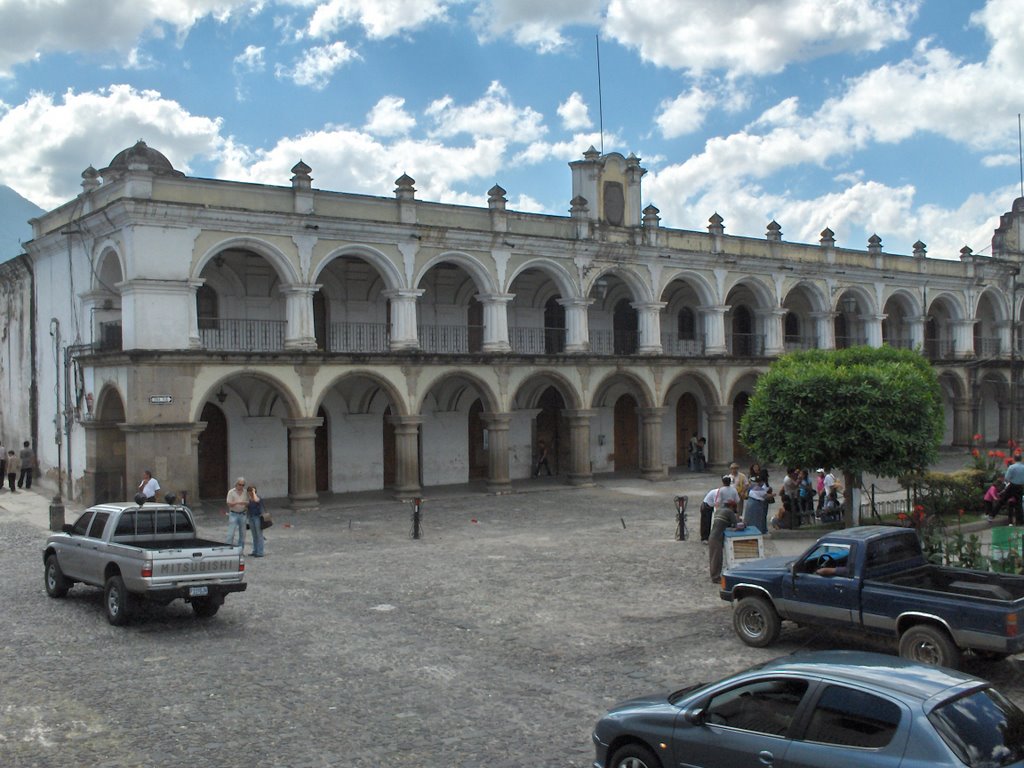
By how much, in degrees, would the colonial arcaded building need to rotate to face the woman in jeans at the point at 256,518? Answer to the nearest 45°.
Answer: approximately 45° to its right

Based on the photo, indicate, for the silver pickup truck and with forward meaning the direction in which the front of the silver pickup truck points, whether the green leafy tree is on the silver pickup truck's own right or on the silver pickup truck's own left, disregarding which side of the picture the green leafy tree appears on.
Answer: on the silver pickup truck's own right

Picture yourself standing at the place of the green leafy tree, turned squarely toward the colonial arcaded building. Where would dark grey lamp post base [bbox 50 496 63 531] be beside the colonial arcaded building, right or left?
left

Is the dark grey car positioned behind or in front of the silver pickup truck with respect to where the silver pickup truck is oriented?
behind

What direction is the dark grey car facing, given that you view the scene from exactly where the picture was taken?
facing away from the viewer and to the left of the viewer

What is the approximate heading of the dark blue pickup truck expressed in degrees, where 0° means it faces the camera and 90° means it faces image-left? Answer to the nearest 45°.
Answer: approximately 135°

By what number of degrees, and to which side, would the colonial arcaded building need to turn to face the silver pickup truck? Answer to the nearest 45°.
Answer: approximately 45° to its right

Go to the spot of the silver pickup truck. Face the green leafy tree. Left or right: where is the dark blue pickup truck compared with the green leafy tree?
right

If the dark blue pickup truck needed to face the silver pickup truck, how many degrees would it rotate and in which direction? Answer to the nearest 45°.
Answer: approximately 45° to its left

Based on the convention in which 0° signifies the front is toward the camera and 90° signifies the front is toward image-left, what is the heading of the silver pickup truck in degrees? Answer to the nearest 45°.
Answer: approximately 135°

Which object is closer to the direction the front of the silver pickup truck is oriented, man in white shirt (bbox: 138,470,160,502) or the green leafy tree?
the man in white shirt
